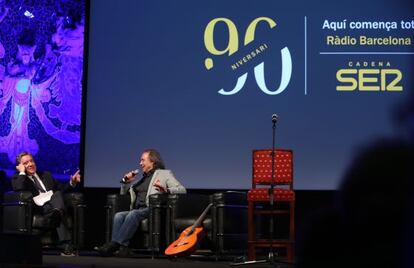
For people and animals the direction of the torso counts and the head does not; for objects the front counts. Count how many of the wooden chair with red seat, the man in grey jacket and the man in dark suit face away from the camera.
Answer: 0

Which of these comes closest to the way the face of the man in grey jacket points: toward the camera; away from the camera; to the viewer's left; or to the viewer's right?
to the viewer's left

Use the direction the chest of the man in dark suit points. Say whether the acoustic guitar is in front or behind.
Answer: in front

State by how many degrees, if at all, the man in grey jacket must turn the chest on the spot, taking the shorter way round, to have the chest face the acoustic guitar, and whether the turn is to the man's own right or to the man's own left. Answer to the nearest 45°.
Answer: approximately 90° to the man's own left

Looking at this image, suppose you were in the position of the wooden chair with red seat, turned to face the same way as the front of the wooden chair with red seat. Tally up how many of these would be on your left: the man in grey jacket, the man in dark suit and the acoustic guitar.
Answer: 0

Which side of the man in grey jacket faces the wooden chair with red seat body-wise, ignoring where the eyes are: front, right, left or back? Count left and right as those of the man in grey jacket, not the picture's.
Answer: left

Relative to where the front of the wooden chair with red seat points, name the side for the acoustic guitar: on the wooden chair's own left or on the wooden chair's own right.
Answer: on the wooden chair's own right

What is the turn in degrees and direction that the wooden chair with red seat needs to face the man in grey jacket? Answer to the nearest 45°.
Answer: approximately 135° to its right

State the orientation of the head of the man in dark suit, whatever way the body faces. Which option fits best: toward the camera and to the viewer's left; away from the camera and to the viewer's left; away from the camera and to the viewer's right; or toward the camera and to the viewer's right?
toward the camera and to the viewer's right

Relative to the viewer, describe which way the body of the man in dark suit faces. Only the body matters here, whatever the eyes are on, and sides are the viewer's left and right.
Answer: facing the viewer and to the right of the viewer

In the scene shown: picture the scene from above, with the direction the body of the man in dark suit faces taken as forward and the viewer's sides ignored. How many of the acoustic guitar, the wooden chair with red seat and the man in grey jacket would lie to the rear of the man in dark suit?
0

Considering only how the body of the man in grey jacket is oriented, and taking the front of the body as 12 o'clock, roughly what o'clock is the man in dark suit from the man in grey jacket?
The man in dark suit is roughly at 2 o'clock from the man in grey jacket.

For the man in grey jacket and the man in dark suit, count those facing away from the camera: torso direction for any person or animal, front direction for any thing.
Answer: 0

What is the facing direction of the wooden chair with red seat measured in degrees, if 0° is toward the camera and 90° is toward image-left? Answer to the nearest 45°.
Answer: approximately 0°

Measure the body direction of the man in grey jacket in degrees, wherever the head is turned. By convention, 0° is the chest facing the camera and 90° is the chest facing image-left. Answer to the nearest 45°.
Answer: approximately 45°

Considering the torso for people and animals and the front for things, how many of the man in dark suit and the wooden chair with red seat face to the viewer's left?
0
